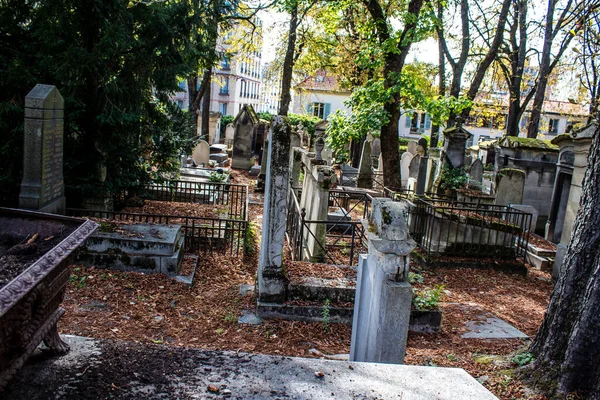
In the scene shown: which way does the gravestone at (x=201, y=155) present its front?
toward the camera

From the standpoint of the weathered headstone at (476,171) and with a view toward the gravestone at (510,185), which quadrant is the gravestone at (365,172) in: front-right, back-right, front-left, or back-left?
back-right

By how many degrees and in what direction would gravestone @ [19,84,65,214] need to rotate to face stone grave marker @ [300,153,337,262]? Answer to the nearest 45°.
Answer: approximately 45° to its left

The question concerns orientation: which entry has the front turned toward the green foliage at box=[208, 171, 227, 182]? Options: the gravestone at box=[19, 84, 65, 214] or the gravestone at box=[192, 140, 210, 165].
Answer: the gravestone at box=[192, 140, 210, 165]

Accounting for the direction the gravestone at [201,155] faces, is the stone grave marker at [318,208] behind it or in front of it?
in front

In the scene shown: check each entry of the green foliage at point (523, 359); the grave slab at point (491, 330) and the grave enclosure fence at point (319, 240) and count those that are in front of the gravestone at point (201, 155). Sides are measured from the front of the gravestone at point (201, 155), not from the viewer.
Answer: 3

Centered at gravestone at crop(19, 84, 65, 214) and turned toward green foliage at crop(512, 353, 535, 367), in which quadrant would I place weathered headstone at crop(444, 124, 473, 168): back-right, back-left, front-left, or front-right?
front-left

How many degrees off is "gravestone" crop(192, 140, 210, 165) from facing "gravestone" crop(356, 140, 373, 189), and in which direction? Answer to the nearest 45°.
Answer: approximately 45° to its left

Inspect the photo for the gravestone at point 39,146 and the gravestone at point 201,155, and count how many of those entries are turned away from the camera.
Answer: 0

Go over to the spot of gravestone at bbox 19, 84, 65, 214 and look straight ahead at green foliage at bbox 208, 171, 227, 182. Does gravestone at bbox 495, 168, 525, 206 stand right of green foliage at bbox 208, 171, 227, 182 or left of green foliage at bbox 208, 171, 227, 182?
right

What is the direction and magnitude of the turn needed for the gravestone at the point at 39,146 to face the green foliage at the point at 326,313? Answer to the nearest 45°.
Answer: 0° — it already faces it

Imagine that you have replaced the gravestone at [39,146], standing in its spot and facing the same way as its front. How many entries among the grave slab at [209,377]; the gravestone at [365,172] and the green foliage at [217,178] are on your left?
2

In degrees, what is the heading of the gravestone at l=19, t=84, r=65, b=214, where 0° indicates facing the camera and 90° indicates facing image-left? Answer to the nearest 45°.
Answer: approximately 315°

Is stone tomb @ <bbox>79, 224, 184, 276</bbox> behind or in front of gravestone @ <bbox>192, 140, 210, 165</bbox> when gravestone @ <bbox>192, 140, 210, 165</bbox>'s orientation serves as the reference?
in front

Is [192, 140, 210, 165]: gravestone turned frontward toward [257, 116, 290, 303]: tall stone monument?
yes

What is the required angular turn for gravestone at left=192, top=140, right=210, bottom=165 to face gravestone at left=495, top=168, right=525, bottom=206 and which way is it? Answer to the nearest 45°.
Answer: approximately 45° to its left

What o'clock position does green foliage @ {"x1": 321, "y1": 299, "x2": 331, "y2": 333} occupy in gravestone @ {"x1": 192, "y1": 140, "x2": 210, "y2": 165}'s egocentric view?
The green foliage is roughly at 12 o'clock from the gravestone.
